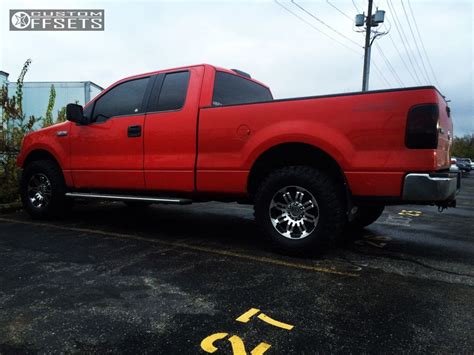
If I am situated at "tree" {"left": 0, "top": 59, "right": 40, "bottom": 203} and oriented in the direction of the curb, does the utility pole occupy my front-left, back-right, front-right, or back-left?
back-left

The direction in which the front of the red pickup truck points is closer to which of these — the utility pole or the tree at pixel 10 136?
the tree

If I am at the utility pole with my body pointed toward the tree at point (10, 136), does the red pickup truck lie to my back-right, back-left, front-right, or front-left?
front-left

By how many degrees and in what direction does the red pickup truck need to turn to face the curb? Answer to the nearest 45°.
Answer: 0° — it already faces it

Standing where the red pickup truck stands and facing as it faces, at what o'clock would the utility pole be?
The utility pole is roughly at 2 o'clock from the red pickup truck.

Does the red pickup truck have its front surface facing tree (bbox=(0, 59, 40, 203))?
yes

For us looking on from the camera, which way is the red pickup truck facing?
facing away from the viewer and to the left of the viewer
